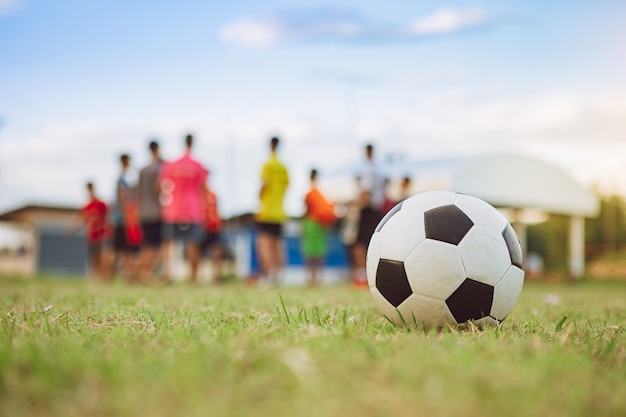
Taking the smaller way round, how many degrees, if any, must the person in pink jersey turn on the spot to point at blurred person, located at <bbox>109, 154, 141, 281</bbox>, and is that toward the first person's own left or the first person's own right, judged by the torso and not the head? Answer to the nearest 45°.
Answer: approximately 45° to the first person's own left

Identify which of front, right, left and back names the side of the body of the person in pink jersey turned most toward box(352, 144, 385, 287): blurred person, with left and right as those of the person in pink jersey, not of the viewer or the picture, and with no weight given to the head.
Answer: right

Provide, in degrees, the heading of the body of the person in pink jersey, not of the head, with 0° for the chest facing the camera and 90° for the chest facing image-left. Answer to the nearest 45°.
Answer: approximately 180°

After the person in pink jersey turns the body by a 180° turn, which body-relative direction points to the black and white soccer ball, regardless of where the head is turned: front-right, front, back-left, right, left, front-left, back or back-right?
front

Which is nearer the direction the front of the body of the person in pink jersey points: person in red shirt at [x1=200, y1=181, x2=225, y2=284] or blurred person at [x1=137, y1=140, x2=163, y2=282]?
the person in red shirt

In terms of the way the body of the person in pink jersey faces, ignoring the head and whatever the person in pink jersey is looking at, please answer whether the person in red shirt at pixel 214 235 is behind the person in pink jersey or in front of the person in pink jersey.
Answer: in front

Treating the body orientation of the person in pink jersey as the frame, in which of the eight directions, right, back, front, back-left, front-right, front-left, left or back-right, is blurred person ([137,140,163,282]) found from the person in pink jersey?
front-left

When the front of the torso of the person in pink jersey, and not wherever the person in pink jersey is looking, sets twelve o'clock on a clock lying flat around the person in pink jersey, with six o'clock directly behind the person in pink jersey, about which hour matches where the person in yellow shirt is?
The person in yellow shirt is roughly at 3 o'clock from the person in pink jersey.
